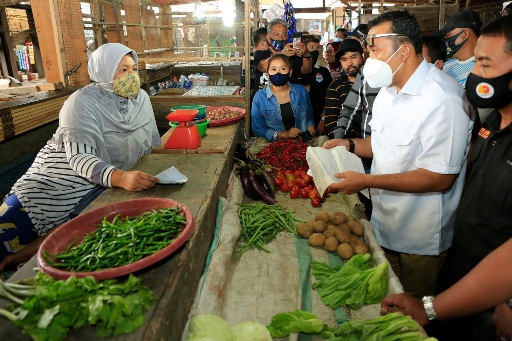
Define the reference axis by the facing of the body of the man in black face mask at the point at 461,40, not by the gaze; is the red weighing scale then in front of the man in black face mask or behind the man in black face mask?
in front

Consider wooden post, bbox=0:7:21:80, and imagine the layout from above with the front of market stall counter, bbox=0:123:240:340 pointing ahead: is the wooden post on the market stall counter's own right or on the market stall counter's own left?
on the market stall counter's own left

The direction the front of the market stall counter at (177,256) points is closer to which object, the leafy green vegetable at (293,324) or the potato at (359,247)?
the potato

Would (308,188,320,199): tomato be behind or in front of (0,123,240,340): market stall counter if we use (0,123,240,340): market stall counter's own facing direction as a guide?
in front

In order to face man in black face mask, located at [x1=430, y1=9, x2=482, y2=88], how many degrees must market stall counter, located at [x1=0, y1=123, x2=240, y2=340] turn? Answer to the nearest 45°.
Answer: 0° — it already faces them

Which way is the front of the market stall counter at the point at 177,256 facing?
to the viewer's right

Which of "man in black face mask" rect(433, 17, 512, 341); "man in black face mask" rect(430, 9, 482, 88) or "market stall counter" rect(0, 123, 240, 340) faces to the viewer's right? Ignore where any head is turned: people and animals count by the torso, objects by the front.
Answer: the market stall counter

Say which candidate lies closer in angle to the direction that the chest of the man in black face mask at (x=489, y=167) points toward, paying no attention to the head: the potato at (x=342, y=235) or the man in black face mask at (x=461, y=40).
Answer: the potato

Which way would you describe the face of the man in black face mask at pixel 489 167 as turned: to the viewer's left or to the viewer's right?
to the viewer's left

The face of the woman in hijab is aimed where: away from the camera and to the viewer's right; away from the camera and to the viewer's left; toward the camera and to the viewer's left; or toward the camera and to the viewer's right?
toward the camera and to the viewer's right

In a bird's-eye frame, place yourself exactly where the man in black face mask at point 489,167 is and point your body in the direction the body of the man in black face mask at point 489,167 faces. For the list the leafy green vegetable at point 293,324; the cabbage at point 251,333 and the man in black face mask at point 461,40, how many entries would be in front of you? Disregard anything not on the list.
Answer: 2

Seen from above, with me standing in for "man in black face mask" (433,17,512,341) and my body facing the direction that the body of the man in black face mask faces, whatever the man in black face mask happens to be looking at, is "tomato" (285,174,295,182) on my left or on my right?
on my right

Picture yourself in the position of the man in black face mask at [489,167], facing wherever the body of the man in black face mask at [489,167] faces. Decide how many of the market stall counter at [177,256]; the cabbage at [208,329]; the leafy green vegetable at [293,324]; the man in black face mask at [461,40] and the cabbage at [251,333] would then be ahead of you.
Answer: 4

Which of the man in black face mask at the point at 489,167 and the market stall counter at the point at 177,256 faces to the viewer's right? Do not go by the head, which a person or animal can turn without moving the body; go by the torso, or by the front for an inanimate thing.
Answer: the market stall counter
